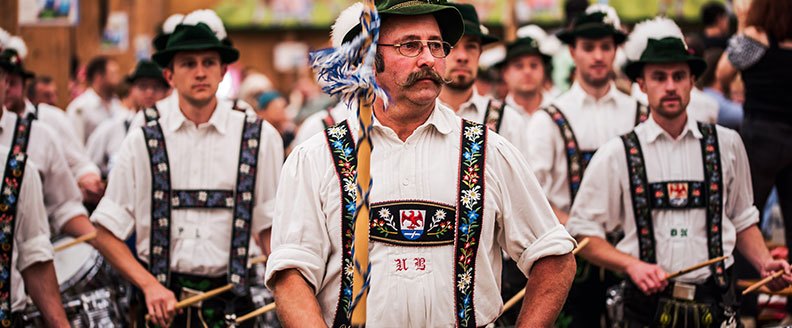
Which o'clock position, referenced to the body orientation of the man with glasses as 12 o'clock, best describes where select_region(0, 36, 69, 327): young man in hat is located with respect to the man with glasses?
The young man in hat is roughly at 4 o'clock from the man with glasses.

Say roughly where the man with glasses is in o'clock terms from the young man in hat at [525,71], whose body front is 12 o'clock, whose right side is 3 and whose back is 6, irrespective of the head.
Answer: The man with glasses is roughly at 12 o'clock from the young man in hat.

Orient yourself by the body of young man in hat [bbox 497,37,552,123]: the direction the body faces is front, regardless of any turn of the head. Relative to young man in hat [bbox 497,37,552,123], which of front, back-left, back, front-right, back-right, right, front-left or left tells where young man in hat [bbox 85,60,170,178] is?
right
